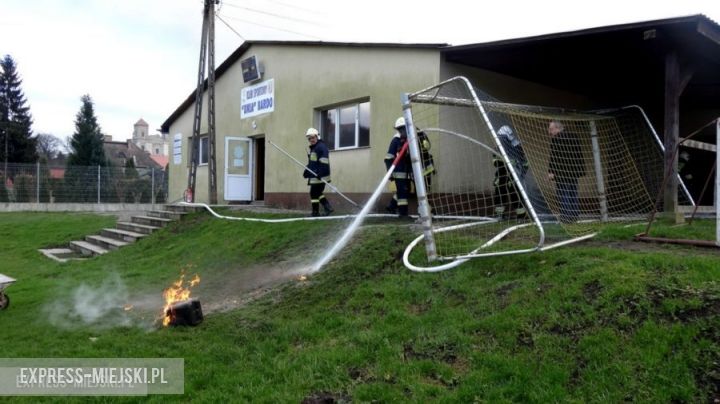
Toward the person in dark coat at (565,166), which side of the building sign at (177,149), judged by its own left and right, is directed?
left

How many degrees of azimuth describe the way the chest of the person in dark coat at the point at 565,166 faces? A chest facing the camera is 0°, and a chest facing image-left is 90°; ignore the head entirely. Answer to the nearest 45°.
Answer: approximately 45°

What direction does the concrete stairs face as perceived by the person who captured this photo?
facing the viewer and to the left of the viewer

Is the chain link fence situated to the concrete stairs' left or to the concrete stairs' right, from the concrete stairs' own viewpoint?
on its right

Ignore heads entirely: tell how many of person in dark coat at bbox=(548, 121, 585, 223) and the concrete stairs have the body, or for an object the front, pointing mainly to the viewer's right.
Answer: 0

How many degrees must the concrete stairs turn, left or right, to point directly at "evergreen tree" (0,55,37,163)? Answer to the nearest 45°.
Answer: approximately 135° to its right

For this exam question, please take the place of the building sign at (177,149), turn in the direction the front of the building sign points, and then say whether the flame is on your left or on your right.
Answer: on your left

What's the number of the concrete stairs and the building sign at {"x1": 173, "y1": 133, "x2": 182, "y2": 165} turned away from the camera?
0

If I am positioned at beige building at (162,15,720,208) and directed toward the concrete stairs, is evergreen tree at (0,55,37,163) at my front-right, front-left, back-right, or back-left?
front-right

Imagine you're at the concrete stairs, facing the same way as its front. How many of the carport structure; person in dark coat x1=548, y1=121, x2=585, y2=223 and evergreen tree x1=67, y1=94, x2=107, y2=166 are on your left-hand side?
2

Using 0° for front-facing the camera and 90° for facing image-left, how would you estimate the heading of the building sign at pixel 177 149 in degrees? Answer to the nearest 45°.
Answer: approximately 45°

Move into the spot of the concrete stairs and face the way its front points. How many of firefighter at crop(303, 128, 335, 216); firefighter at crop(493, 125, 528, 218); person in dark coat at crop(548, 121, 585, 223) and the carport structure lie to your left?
4

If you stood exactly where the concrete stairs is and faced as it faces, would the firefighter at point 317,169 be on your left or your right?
on your left

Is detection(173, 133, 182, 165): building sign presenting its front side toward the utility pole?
no
